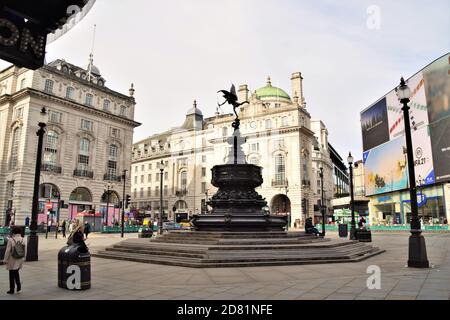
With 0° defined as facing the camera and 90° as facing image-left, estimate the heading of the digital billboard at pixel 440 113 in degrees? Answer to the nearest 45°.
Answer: approximately 45°

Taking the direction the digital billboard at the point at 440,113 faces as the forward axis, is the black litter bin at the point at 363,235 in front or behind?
in front

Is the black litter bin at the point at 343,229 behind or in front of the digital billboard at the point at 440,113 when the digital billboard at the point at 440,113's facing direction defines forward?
in front

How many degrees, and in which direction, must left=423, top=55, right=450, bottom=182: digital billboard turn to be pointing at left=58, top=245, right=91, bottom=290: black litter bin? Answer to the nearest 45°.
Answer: approximately 45° to its left

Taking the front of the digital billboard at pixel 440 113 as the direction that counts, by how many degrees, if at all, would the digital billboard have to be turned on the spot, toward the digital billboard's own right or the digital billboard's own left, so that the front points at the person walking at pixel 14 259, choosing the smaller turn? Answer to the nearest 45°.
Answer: approximately 45° to the digital billboard's own left
